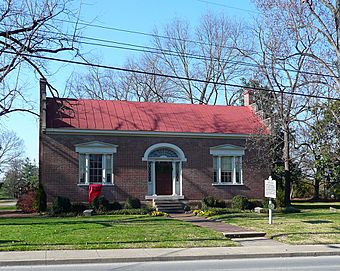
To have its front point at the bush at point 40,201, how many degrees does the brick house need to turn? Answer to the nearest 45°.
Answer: approximately 45° to its right

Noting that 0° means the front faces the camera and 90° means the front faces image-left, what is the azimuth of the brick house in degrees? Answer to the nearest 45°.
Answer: approximately 0°

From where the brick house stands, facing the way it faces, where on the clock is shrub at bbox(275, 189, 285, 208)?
The shrub is roughly at 9 o'clock from the brick house.

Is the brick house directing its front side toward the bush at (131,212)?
yes

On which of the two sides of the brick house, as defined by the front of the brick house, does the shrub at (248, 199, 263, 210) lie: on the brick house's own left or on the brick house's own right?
on the brick house's own left

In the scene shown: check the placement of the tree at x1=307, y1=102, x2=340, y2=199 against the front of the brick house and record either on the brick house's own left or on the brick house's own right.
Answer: on the brick house's own left

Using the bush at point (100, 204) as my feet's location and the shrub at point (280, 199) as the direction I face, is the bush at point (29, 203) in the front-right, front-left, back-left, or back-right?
back-left

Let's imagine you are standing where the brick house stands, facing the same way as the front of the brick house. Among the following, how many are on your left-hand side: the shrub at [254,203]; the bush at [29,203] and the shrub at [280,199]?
2

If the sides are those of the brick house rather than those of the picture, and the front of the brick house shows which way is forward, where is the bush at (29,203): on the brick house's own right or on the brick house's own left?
on the brick house's own right

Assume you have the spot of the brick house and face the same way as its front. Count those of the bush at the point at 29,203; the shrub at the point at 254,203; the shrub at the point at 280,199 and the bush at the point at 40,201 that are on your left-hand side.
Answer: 2
